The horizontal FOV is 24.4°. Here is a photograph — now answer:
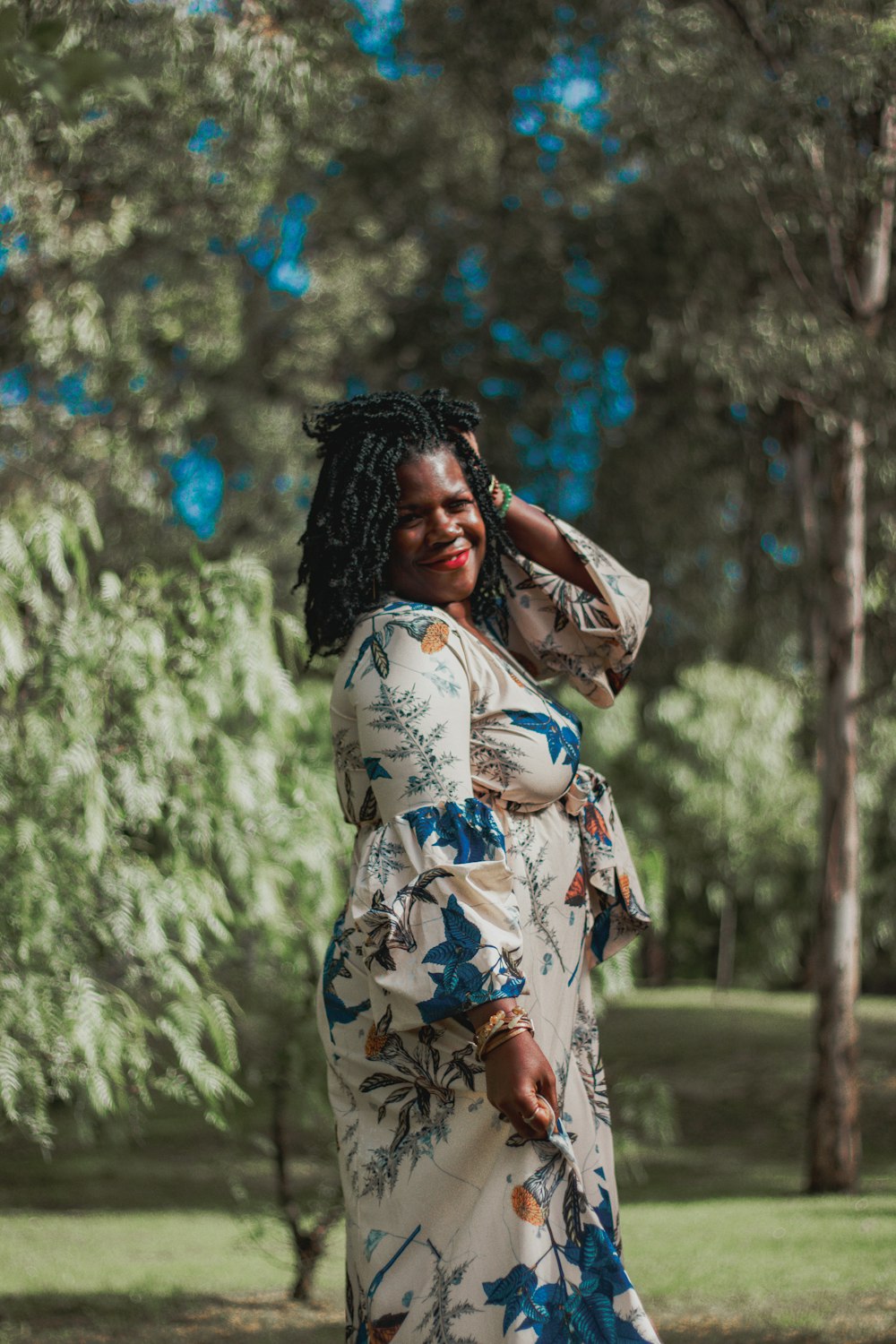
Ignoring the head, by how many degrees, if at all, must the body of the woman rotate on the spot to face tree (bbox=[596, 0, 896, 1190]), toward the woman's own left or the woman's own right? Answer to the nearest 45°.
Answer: approximately 90° to the woman's own left

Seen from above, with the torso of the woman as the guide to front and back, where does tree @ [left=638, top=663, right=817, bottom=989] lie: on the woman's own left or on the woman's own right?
on the woman's own left
